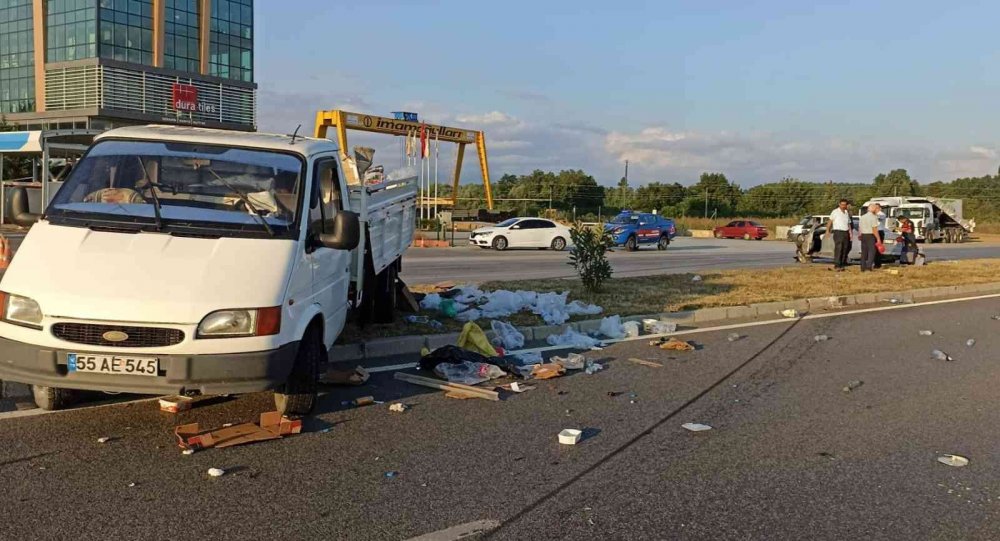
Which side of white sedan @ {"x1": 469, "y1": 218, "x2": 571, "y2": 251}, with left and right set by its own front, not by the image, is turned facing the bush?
left

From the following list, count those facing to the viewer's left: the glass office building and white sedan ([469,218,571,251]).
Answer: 1

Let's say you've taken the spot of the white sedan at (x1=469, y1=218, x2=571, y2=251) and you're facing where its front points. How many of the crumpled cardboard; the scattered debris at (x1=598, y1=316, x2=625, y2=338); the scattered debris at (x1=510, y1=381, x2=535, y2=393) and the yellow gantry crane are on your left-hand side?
3

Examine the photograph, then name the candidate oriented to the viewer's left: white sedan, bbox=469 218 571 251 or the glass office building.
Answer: the white sedan

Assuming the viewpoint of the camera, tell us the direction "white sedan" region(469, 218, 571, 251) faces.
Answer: facing to the left of the viewer

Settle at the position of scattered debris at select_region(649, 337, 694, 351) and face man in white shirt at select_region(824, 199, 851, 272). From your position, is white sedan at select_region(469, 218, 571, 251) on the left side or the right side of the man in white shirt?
left

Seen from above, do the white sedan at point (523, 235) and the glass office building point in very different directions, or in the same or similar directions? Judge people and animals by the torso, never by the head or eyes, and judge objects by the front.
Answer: very different directions

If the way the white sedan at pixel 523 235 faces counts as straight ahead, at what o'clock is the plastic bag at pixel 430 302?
The plastic bag is roughly at 9 o'clock from the white sedan.

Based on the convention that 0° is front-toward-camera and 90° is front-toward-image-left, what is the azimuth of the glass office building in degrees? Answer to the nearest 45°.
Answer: approximately 315°

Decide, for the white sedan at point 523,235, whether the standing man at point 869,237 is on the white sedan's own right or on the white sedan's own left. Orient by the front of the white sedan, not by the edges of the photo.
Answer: on the white sedan's own left
